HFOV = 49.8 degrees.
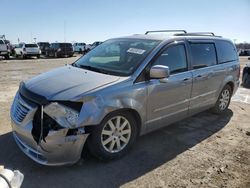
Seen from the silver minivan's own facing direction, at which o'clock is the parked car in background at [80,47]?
The parked car in background is roughly at 4 o'clock from the silver minivan.

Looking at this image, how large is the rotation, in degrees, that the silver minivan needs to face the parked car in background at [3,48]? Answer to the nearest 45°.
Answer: approximately 90° to its right

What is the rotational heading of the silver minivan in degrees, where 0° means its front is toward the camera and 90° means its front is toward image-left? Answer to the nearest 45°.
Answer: approximately 45°

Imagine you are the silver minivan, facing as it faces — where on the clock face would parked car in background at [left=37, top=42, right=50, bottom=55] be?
The parked car in background is roughly at 4 o'clock from the silver minivan.
